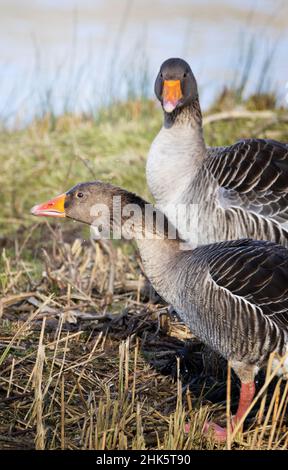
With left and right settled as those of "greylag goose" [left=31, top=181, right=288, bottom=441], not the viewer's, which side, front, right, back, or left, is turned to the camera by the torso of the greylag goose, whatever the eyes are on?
left

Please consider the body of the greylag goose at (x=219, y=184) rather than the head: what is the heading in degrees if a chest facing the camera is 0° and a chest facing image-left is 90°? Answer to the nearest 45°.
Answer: approximately 45°

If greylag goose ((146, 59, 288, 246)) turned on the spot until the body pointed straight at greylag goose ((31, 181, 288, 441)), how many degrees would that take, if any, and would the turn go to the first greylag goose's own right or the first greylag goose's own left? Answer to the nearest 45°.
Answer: approximately 45° to the first greylag goose's own left

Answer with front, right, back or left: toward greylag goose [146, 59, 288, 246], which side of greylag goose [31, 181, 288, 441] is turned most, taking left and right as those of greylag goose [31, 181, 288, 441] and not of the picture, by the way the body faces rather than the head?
right

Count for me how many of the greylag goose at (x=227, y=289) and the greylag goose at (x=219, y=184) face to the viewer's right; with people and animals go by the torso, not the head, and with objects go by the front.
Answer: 0
